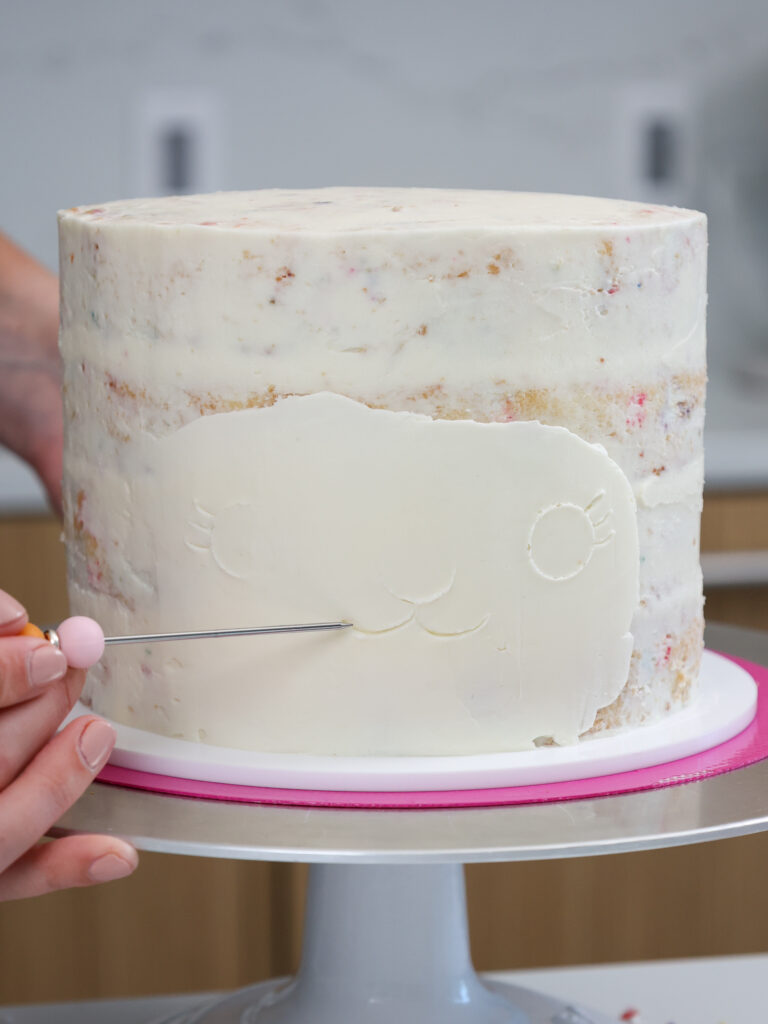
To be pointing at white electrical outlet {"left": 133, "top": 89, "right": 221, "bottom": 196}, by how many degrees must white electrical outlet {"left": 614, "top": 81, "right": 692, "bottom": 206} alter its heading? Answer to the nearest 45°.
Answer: approximately 90° to its right

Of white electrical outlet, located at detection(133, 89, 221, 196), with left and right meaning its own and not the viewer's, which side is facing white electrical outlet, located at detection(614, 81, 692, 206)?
left

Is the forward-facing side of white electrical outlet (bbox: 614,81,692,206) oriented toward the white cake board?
yes

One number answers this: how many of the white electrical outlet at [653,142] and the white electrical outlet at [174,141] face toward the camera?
2

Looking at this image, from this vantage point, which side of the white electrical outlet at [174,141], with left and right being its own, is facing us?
front

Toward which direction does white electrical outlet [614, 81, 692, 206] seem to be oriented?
toward the camera

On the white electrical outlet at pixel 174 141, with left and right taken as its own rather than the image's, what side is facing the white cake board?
front

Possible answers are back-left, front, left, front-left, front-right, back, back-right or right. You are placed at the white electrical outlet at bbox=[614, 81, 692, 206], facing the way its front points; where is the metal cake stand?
front

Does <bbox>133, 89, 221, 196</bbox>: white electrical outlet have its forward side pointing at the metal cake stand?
yes
